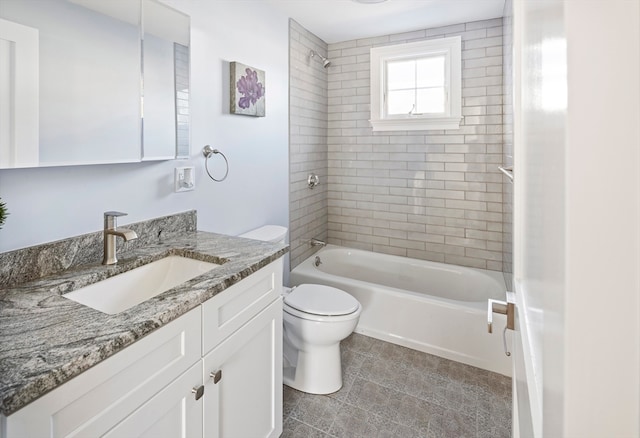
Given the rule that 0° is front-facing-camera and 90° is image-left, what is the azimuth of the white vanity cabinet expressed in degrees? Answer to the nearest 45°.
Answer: approximately 315°

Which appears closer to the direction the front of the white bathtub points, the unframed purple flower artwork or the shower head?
the unframed purple flower artwork

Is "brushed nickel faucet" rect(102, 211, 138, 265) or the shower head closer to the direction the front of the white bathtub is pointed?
the brushed nickel faucet

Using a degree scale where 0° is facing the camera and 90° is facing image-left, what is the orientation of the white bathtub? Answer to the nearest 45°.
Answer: approximately 0°

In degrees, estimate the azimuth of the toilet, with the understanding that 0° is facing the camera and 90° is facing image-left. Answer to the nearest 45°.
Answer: approximately 315°

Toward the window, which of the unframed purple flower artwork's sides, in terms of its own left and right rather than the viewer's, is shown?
left

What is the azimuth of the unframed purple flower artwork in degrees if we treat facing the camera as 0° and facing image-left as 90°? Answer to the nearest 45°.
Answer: approximately 315°
